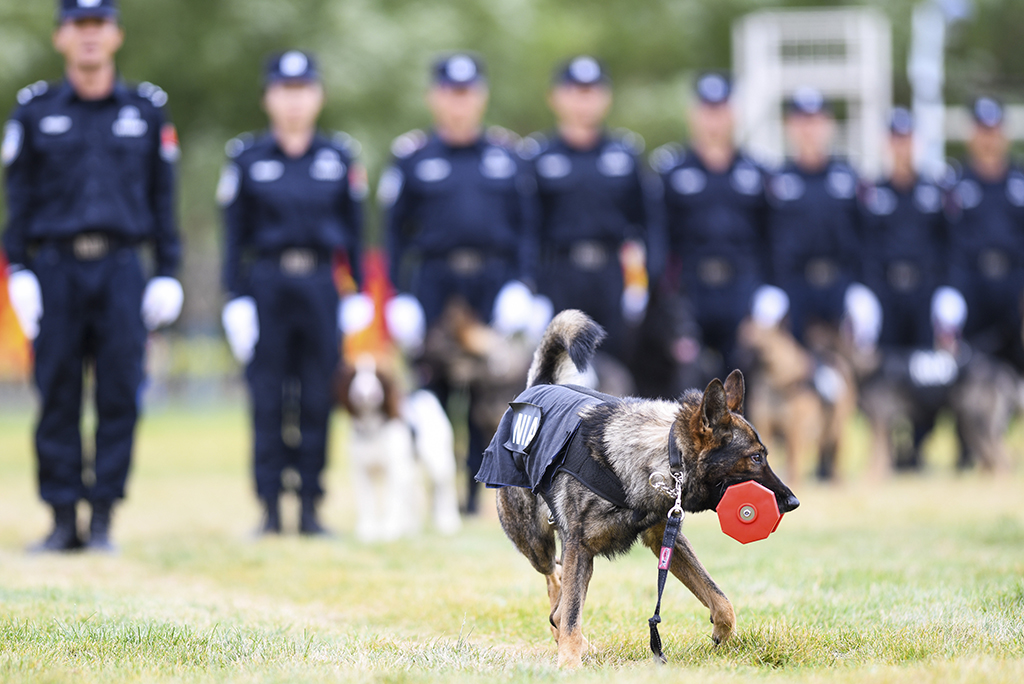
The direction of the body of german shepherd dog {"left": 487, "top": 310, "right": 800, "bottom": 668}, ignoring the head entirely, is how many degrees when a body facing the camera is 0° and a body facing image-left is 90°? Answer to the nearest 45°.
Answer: approximately 270°

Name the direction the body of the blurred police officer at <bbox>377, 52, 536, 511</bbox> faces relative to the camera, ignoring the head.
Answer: toward the camera

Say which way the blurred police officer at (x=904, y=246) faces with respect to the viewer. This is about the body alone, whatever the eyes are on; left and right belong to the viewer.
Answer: facing the viewer

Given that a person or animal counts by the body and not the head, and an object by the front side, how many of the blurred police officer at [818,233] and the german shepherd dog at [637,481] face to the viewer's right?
1

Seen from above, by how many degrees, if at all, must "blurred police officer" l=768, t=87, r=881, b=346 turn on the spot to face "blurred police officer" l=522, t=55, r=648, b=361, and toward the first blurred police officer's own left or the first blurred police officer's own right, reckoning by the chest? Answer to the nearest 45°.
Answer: approximately 45° to the first blurred police officer's own right

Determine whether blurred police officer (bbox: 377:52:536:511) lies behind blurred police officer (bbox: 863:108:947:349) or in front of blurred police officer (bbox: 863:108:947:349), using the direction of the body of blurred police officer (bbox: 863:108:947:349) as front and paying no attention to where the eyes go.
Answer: in front

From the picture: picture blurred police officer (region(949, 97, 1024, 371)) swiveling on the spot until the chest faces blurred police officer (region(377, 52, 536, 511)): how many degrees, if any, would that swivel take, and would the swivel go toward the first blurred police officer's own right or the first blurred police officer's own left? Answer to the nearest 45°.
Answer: approximately 45° to the first blurred police officer's own right

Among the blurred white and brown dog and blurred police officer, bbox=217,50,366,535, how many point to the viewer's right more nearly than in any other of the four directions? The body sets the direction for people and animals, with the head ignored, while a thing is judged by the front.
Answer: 0

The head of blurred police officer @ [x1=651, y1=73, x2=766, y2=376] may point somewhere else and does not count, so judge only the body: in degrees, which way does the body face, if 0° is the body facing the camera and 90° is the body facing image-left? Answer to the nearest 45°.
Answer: approximately 0°

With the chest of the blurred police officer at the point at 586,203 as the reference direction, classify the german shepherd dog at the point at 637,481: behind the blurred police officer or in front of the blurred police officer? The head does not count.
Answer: in front

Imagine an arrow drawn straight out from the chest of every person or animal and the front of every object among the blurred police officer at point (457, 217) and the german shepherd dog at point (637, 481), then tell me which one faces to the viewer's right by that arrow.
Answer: the german shepherd dog

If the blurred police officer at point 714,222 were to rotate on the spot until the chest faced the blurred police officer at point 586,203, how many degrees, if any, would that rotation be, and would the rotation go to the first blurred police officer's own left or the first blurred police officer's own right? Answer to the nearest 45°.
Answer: approximately 45° to the first blurred police officer's own right

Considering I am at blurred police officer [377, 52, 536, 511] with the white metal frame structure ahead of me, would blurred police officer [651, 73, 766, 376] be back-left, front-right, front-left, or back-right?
front-right

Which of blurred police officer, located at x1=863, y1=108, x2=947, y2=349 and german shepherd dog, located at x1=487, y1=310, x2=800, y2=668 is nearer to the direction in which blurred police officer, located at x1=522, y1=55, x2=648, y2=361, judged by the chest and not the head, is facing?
the german shepherd dog
